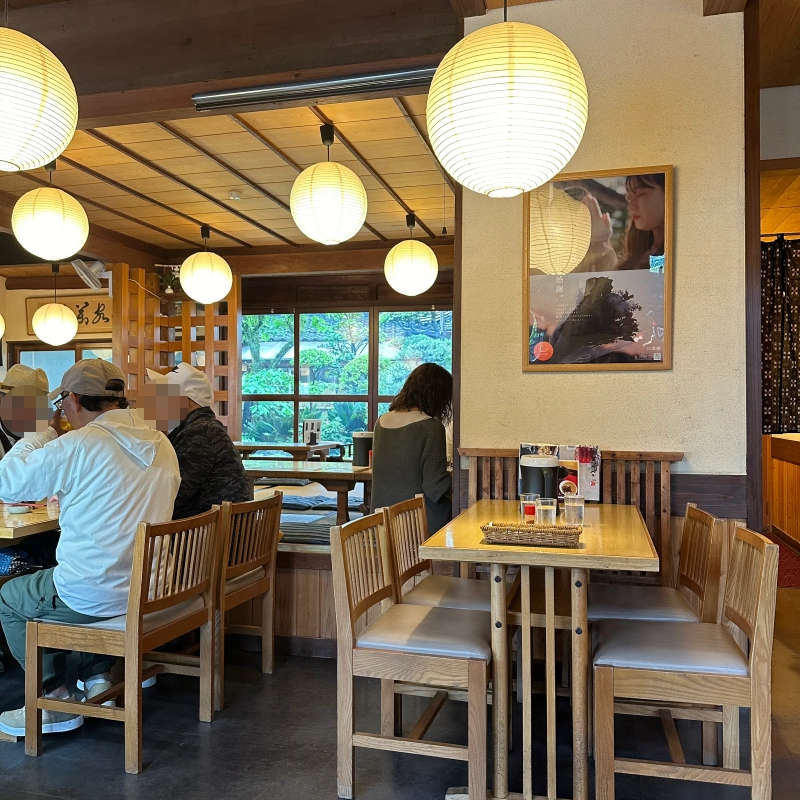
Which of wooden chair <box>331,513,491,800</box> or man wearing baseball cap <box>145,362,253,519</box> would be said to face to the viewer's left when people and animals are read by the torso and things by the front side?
the man wearing baseball cap

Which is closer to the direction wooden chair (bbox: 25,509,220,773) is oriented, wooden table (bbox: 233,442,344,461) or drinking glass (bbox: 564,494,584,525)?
the wooden table

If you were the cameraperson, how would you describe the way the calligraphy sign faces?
facing the viewer

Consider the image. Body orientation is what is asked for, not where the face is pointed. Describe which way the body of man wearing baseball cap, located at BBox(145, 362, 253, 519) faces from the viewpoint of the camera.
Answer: to the viewer's left

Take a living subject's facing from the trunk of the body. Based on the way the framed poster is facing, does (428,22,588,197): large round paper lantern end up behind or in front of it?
in front

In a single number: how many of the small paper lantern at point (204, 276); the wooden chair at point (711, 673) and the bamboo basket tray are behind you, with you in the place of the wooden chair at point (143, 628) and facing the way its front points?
2

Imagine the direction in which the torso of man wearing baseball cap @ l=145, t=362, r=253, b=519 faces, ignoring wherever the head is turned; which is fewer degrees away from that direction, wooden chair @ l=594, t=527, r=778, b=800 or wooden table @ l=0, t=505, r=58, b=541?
the wooden table

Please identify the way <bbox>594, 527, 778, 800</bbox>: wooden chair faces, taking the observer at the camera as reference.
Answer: facing to the left of the viewer

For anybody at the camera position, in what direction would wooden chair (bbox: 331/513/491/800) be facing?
facing to the right of the viewer

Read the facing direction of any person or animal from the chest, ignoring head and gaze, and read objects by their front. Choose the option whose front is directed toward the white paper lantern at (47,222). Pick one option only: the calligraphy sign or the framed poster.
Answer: the calligraphy sign

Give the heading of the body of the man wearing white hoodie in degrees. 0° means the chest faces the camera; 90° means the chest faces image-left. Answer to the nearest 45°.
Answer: approximately 135°

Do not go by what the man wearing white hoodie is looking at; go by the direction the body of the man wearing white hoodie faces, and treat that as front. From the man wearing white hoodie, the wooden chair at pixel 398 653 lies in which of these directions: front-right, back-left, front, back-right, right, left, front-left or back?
back

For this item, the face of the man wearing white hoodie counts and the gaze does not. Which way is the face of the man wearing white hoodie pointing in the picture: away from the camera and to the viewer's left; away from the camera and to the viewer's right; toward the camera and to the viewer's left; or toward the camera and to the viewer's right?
away from the camera and to the viewer's left

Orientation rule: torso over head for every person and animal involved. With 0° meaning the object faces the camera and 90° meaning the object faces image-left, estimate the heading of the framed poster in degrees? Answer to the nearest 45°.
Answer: approximately 0°

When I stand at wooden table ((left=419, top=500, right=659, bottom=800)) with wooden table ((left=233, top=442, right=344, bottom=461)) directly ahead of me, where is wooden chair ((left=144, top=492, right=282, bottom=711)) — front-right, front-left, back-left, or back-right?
front-left

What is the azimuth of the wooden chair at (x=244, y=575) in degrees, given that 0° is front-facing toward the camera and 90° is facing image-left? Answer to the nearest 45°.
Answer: approximately 135°

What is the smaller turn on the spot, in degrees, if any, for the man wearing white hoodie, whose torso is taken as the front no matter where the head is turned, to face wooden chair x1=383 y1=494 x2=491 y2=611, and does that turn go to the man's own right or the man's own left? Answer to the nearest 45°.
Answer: approximately 135° to the man's own right

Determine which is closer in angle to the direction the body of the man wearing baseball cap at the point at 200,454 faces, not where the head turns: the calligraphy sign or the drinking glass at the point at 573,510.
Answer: the calligraphy sign
